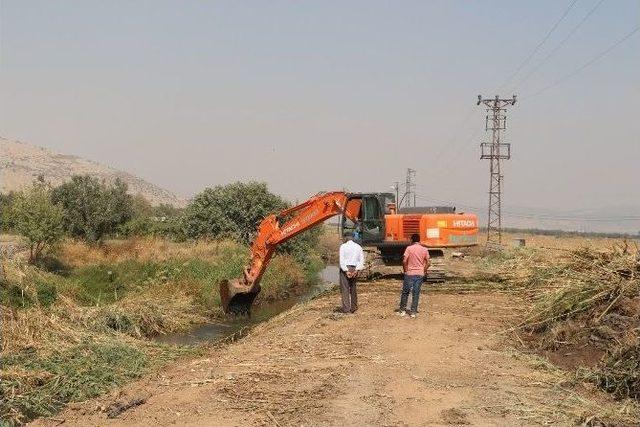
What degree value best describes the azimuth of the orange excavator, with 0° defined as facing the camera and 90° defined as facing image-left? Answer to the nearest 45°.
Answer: approximately 90°

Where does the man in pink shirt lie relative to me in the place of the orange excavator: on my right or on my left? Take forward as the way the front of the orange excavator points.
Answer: on my left

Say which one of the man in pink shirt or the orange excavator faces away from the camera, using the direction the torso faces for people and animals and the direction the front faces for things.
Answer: the man in pink shirt

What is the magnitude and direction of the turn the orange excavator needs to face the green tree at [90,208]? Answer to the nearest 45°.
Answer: approximately 45° to its right

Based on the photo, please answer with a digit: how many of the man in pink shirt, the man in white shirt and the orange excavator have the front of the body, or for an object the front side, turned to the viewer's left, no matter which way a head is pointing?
1

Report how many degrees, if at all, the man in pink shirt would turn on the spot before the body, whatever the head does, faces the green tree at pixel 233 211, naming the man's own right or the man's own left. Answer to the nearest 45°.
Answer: approximately 45° to the man's own left

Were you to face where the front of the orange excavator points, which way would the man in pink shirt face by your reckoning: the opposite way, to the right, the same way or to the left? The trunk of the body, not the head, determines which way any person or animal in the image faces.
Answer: to the right

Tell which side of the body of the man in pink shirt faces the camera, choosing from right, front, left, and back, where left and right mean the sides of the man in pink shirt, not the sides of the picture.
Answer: back

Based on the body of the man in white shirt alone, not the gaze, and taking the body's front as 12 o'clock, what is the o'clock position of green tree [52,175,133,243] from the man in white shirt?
The green tree is roughly at 11 o'clock from the man in white shirt.

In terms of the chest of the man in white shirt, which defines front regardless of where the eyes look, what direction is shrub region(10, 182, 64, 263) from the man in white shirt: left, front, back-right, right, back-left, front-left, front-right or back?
front-left

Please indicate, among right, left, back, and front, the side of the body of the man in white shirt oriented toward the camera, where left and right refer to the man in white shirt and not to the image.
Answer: back

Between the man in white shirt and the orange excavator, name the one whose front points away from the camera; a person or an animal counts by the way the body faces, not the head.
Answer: the man in white shirt

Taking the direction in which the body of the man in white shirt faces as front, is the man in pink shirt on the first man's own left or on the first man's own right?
on the first man's own right

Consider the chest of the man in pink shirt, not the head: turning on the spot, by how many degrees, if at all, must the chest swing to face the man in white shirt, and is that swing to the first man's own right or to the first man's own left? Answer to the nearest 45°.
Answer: approximately 90° to the first man's own left

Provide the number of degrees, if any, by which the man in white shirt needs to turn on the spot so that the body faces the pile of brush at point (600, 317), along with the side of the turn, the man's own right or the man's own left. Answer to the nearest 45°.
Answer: approximately 135° to the man's own right

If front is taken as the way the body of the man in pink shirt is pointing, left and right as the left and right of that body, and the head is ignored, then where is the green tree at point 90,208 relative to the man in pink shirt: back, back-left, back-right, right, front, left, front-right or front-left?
front-left
